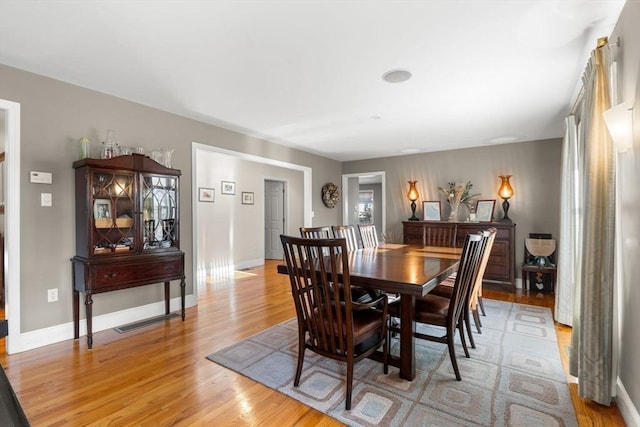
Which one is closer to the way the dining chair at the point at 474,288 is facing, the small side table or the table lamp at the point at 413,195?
the table lamp

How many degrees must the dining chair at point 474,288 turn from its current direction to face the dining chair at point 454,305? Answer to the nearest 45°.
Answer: approximately 90° to its left

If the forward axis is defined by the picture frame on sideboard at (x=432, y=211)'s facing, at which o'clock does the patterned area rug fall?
The patterned area rug is roughly at 12 o'clock from the picture frame on sideboard.

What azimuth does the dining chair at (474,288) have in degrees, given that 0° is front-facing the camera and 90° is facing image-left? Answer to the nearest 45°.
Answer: approximately 90°
